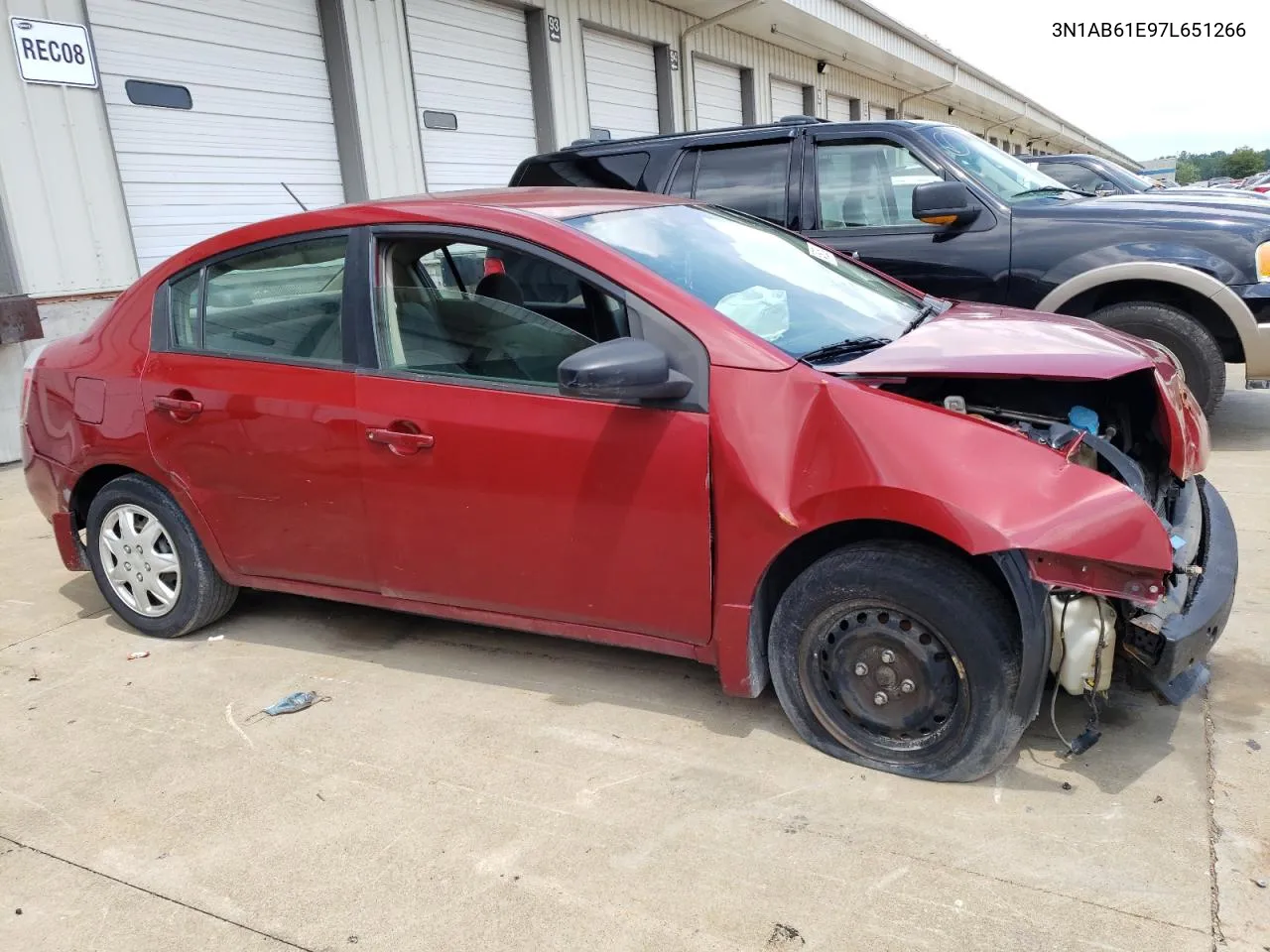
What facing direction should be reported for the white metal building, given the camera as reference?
facing the viewer and to the right of the viewer

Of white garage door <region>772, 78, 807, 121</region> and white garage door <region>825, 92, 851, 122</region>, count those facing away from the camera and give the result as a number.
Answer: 0

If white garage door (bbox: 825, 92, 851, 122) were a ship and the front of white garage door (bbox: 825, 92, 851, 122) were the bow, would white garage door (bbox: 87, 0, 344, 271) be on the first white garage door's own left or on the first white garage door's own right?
on the first white garage door's own right

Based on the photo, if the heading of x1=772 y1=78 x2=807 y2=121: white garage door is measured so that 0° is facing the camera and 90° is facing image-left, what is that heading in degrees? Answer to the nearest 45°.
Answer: approximately 315°

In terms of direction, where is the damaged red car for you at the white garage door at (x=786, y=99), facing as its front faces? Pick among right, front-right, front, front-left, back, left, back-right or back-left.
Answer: front-right

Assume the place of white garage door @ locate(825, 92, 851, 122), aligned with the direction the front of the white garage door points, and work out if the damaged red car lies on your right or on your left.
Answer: on your right

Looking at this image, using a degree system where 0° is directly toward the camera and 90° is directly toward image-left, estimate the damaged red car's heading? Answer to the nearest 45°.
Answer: approximately 315°

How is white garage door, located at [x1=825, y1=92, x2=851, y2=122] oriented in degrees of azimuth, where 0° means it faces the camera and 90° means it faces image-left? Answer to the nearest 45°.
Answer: approximately 315°

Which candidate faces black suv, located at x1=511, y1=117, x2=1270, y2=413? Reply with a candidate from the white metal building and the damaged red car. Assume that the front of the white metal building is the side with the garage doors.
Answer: the white metal building

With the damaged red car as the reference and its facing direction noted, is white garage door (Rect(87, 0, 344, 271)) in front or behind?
behind

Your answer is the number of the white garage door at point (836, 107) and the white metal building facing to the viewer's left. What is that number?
0

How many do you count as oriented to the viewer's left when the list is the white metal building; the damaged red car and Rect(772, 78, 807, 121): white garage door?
0

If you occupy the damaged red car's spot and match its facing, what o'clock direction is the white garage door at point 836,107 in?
The white garage door is roughly at 8 o'clock from the damaged red car.
